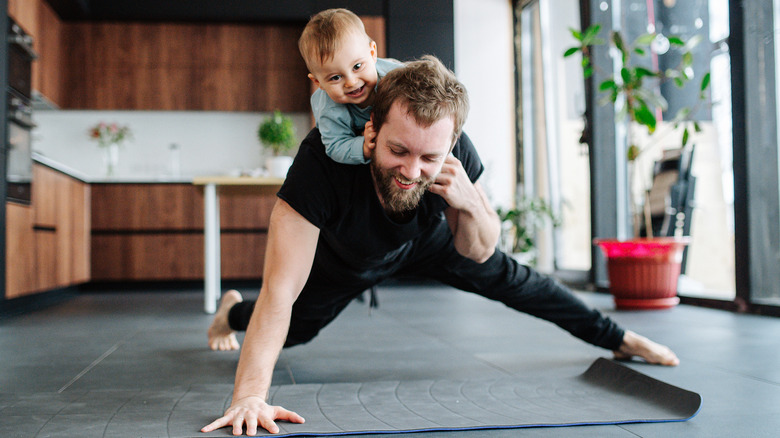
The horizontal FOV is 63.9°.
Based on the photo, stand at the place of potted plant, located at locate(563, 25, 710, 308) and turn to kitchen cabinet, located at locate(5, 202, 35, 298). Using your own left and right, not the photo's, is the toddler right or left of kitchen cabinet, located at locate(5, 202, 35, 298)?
left

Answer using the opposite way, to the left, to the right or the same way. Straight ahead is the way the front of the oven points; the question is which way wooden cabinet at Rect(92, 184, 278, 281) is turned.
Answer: to the right

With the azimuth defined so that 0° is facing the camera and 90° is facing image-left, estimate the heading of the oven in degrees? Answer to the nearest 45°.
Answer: approximately 270°

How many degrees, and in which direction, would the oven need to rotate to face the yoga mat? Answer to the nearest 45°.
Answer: approximately 90° to its right

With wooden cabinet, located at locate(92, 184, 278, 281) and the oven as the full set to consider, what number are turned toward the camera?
1

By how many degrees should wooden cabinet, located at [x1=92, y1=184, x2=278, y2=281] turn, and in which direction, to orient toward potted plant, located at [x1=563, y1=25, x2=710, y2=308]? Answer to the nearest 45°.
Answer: approximately 45° to its left

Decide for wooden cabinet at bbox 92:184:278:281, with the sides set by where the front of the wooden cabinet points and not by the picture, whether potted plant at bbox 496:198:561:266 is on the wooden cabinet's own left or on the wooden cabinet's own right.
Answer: on the wooden cabinet's own left

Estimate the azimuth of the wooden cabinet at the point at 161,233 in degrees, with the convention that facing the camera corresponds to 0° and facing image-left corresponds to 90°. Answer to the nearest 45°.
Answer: approximately 0°

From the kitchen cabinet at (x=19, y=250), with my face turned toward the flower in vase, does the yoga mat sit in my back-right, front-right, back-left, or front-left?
back-right
